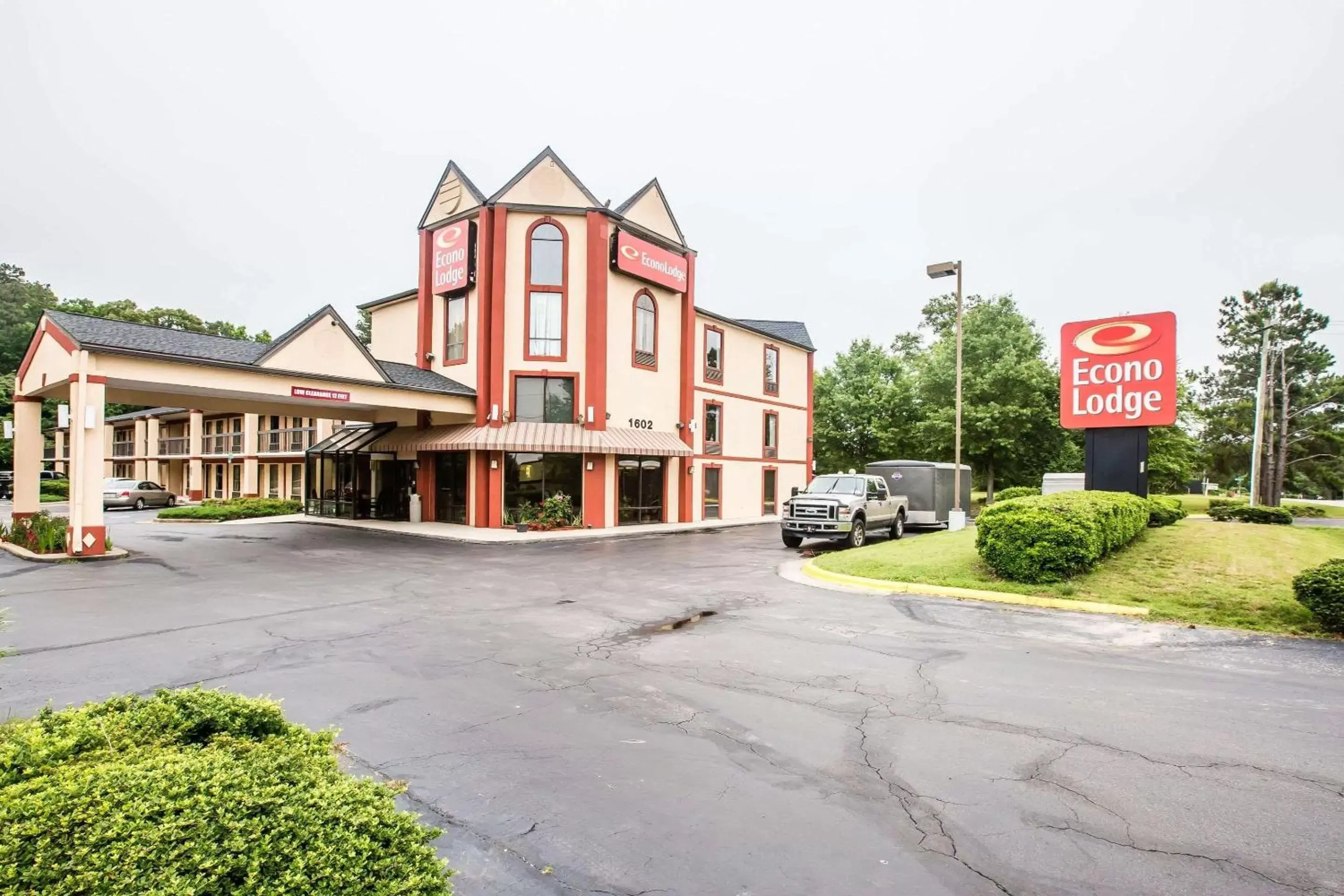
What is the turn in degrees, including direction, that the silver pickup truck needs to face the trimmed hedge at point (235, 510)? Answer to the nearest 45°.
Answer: approximately 45° to its right

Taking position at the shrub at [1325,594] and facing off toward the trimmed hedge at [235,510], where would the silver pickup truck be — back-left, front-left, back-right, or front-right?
front-right

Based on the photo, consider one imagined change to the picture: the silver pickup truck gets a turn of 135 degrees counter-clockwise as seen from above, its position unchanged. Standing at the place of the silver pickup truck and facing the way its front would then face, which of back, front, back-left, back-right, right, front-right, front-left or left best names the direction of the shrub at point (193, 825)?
right

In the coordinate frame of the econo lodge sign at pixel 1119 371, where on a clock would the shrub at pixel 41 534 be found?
The shrub is roughly at 2 o'clock from the econo lodge sign.

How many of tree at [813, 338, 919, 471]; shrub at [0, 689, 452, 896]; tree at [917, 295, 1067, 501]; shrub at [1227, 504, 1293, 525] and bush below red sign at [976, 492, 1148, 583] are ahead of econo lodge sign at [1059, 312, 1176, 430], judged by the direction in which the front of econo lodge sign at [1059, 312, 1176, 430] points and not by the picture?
2

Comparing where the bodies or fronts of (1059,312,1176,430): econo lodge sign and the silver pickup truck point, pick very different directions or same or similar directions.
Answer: same or similar directions

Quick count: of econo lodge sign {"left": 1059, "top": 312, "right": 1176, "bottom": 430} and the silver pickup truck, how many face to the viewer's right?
0

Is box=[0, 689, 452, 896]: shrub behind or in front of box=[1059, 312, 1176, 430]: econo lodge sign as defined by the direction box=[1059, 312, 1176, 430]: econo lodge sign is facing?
in front

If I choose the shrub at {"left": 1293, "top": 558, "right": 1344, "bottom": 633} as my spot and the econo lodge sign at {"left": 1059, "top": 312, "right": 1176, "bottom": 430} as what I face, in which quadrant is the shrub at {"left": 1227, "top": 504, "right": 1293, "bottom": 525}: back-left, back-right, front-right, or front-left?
front-right

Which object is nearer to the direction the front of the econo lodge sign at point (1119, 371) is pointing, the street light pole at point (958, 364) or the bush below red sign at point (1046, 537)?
the bush below red sign

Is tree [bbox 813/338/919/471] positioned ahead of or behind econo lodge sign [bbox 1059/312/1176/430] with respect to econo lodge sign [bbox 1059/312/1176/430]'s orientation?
behind

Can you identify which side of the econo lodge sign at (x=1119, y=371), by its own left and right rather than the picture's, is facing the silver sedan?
right

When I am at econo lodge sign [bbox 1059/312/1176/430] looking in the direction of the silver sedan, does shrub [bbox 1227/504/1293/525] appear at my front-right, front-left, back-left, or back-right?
back-right

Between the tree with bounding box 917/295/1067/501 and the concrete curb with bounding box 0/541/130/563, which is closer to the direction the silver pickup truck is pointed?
the concrete curb

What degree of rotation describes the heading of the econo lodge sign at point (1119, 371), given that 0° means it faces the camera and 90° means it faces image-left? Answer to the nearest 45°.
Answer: approximately 0°

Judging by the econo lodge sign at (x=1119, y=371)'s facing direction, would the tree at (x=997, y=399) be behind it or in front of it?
behind

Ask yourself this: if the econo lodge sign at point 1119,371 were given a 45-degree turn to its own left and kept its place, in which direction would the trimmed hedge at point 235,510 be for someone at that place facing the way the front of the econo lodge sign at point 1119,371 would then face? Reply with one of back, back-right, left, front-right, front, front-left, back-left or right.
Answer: back-right

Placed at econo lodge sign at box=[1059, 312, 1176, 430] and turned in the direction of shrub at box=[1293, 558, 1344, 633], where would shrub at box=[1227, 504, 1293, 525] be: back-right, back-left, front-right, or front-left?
back-left

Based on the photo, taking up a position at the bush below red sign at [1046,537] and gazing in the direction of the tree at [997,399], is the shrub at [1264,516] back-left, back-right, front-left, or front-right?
front-right
